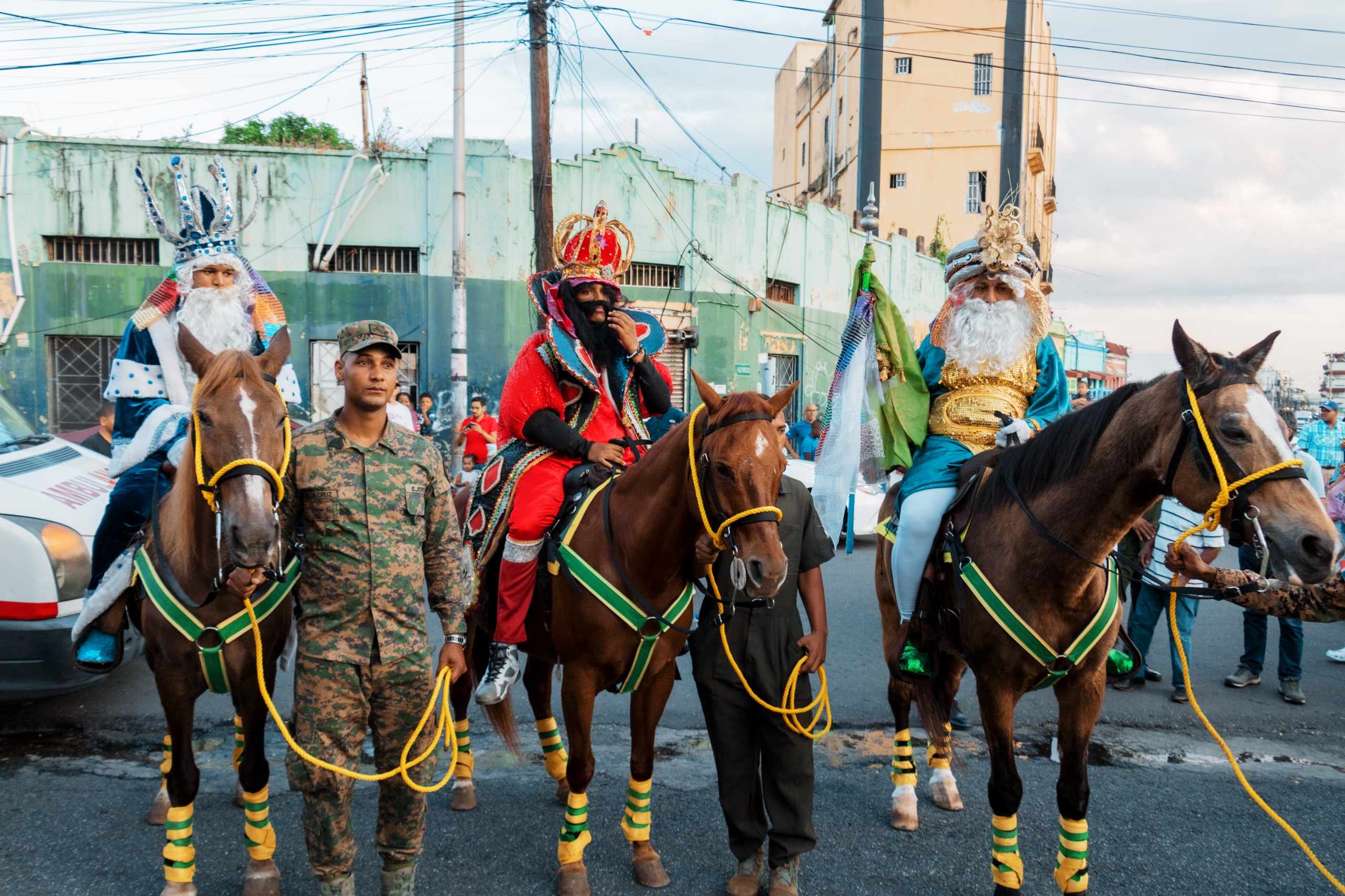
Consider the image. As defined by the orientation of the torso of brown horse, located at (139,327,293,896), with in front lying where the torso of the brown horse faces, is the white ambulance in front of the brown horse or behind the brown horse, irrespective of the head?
behind

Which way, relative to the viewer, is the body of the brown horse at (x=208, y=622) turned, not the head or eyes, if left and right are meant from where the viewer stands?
facing the viewer

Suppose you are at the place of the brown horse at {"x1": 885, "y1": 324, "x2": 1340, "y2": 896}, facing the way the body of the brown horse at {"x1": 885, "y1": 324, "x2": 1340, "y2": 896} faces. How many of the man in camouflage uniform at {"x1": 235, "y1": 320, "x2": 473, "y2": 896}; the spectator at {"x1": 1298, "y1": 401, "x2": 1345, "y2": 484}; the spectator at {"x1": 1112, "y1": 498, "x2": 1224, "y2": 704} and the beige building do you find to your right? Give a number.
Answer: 1

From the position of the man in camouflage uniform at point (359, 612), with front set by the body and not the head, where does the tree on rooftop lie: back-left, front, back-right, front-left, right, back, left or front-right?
back

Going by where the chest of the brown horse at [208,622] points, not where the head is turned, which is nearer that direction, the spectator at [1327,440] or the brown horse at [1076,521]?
the brown horse

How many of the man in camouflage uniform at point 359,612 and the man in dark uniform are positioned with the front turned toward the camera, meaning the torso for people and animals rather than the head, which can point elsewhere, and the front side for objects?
2

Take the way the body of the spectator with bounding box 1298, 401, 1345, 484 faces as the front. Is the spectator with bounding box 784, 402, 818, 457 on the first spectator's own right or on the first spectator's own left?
on the first spectator's own right

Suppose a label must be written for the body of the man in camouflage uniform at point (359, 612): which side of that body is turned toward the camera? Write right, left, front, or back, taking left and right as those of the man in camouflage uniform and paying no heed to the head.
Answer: front

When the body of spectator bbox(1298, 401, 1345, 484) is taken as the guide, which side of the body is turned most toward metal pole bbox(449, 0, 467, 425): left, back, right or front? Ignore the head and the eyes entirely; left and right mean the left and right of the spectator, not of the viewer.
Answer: right

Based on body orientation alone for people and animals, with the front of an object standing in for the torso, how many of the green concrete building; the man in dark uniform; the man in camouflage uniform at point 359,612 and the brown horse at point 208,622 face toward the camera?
4

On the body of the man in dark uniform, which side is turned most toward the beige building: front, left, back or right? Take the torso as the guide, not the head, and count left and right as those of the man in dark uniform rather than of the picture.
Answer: back

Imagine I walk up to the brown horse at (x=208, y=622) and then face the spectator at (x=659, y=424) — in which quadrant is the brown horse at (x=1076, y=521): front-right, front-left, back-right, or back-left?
front-right

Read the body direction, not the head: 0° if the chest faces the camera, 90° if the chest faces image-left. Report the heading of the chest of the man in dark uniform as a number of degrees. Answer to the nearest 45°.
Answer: approximately 0°
